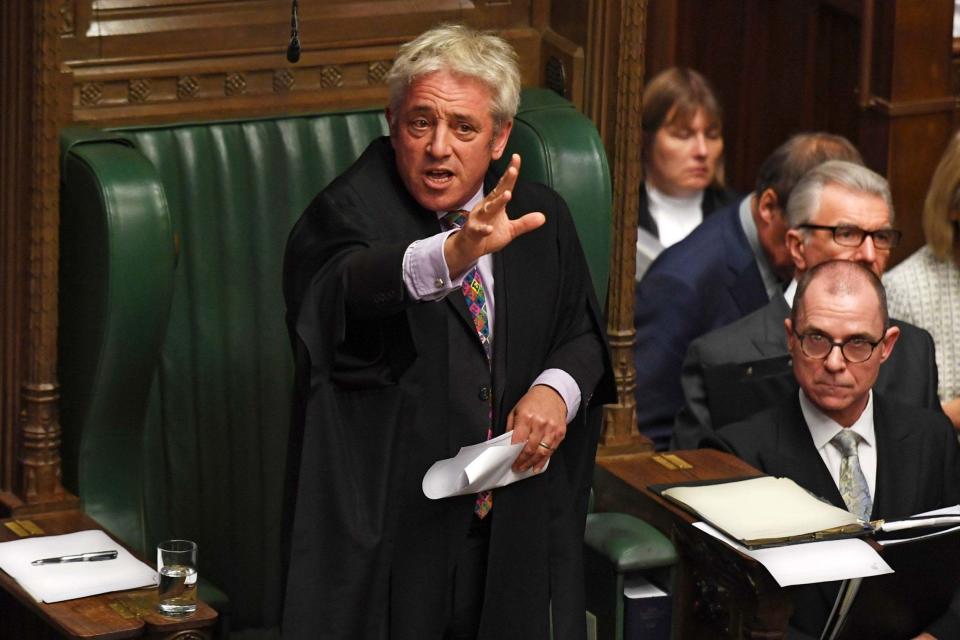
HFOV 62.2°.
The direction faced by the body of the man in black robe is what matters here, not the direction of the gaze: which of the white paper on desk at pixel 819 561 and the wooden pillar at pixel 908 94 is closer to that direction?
the white paper on desk

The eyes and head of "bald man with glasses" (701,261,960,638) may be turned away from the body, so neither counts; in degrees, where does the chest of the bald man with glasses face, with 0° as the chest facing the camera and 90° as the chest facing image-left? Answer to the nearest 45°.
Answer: approximately 0°

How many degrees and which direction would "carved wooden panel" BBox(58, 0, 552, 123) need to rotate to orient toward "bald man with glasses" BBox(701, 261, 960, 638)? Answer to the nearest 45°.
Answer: approximately 90° to its left

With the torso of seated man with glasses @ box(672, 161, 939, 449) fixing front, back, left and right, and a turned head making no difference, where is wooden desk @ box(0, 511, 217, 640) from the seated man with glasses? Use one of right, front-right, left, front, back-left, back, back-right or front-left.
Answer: right

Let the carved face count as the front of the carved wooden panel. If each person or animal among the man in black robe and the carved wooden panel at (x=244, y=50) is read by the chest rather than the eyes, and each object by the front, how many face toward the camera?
2
